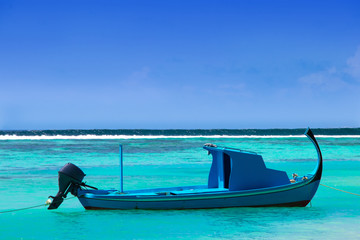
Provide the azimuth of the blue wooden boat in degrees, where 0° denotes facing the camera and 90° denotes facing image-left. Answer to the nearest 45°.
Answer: approximately 270°
